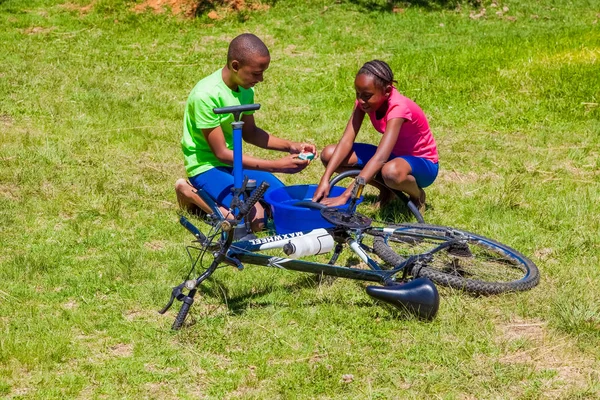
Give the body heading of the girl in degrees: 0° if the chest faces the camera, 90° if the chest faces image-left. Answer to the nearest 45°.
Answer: approximately 45°

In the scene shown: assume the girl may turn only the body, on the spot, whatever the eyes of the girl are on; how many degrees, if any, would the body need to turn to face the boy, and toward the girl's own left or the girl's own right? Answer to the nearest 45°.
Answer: approximately 45° to the girl's own right
